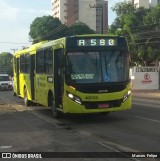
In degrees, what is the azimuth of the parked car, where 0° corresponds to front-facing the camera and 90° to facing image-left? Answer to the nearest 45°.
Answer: approximately 0°

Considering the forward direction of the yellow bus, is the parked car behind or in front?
behind

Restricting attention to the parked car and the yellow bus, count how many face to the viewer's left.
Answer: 0
